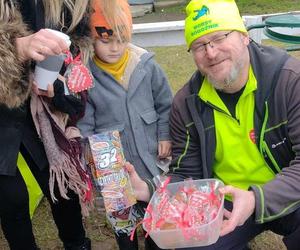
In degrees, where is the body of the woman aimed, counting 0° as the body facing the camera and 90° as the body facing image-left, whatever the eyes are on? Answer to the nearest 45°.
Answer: approximately 315°

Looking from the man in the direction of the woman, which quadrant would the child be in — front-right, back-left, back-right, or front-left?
front-right

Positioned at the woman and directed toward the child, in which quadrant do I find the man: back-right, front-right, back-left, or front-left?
front-right

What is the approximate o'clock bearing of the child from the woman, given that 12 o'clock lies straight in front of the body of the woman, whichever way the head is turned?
The child is roughly at 10 o'clock from the woman.

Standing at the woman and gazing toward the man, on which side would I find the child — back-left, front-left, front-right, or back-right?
front-left

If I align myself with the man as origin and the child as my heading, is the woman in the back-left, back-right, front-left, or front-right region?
front-left

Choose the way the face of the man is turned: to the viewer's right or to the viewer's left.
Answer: to the viewer's left

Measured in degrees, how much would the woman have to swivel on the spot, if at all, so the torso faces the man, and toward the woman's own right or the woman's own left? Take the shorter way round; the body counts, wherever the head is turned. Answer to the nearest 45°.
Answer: approximately 45° to the woman's own left
